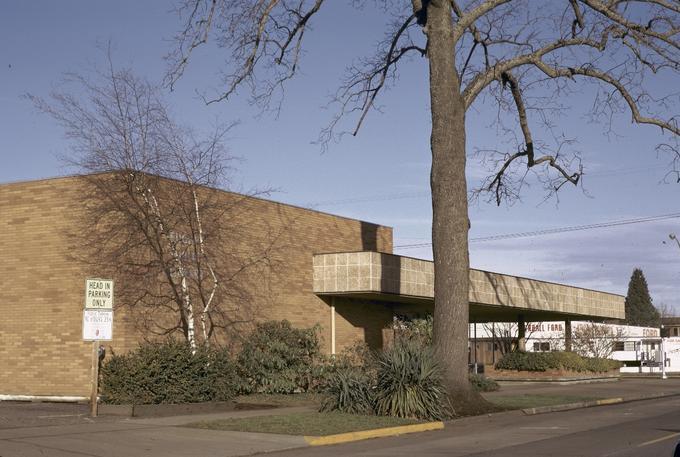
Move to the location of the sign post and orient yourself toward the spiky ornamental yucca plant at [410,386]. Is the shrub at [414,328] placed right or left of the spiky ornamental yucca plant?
left

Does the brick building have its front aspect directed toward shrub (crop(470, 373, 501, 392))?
no

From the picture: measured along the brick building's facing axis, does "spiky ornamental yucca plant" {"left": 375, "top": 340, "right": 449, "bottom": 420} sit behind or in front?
in front

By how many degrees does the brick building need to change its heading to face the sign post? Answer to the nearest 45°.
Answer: approximately 45° to its right

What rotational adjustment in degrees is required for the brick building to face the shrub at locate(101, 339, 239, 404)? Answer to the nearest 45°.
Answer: approximately 45° to its right

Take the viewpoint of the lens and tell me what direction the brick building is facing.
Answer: facing the viewer and to the right of the viewer

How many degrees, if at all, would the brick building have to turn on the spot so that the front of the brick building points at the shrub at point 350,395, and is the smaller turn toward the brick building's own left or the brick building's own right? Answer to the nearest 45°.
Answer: approximately 45° to the brick building's own right

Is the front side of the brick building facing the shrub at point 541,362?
no
